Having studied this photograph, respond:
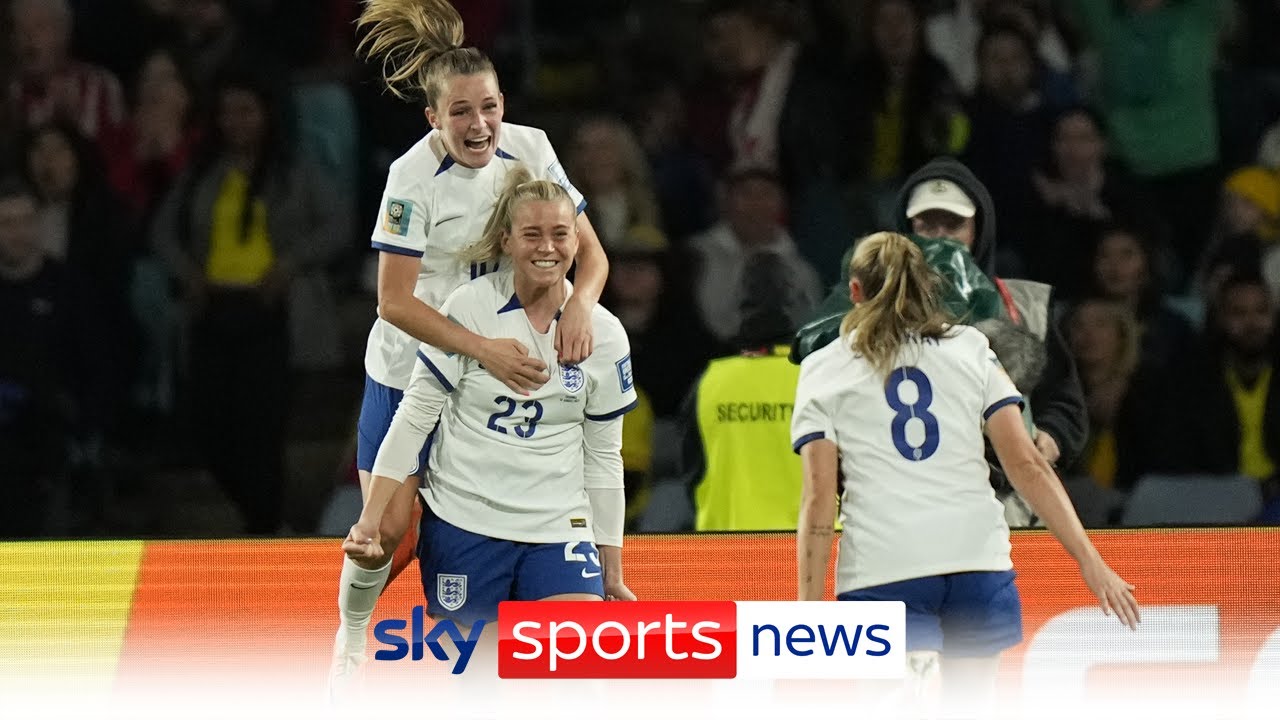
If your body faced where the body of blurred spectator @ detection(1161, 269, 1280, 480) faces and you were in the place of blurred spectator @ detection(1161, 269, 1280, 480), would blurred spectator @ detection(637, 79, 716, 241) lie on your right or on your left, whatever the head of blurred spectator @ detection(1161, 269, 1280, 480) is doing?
on your right

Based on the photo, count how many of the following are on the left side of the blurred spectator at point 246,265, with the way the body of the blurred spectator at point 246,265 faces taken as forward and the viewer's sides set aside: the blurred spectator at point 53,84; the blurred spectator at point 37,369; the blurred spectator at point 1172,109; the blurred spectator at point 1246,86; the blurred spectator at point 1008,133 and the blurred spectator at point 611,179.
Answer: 4

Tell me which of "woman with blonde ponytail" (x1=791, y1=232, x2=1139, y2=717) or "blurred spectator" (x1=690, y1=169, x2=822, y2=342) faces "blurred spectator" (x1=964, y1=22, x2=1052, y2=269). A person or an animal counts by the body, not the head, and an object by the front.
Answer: the woman with blonde ponytail

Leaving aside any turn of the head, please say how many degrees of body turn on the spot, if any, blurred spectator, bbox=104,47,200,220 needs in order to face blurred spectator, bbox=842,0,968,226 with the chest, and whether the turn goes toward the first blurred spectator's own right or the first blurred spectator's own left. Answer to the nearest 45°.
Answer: approximately 90° to the first blurred spectator's own left

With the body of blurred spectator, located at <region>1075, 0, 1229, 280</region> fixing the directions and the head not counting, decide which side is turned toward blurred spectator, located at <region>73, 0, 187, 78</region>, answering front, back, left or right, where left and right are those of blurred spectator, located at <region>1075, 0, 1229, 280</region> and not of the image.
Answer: right

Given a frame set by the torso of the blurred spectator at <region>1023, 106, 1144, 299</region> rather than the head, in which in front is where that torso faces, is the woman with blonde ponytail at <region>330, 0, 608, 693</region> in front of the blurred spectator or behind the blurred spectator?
in front

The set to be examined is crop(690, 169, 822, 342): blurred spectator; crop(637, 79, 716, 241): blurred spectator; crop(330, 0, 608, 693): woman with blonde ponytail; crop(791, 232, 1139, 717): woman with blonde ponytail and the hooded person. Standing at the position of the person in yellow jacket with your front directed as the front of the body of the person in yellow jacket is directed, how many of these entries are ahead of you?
2

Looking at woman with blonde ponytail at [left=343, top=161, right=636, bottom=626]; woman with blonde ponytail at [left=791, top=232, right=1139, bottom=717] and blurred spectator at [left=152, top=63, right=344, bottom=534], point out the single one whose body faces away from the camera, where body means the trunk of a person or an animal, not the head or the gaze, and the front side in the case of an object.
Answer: woman with blonde ponytail at [left=791, top=232, right=1139, bottom=717]

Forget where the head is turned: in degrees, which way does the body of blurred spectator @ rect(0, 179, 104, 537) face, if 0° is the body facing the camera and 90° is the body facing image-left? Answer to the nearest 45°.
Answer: approximately 0°

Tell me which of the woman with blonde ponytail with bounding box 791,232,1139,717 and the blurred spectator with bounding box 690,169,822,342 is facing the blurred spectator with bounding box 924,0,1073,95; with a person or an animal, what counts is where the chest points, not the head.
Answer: the woman with blonde ponytail

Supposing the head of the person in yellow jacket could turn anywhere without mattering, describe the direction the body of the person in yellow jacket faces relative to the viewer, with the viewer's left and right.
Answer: facing away from the viewer

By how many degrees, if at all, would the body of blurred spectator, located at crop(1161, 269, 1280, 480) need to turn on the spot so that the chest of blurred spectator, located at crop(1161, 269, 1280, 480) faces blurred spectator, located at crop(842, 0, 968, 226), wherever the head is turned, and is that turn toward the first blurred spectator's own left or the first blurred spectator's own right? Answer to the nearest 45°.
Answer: approximately 90° to the first blurred spectator's own right
